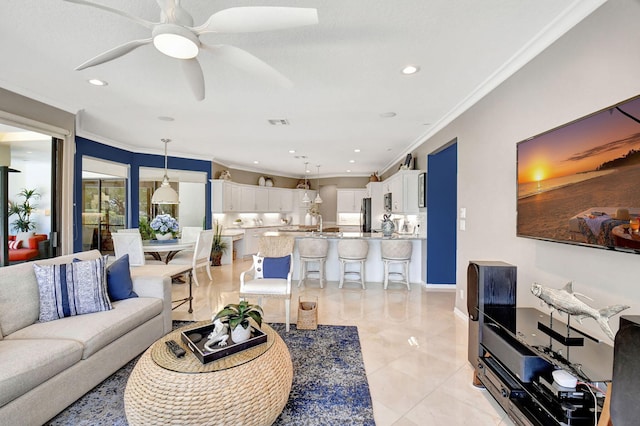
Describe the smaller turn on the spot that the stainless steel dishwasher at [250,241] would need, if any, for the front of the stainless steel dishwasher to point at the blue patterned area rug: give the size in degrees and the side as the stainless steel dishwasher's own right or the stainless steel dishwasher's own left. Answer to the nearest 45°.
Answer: approximately 45° to the stainless steel dishwasher's own right

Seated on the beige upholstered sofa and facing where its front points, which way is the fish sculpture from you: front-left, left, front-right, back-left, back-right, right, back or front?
front

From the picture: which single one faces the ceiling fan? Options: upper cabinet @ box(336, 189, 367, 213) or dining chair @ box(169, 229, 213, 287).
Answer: the upper cabinet

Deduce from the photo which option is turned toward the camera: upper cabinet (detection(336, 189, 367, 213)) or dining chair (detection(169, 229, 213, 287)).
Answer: the upper cabinet

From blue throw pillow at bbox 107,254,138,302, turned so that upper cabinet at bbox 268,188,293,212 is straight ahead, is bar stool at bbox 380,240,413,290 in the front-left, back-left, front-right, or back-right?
front-right

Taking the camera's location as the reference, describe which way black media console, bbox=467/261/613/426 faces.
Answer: facing the viewer and to the left of the viewer

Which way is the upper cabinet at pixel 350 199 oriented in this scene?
toward the camera

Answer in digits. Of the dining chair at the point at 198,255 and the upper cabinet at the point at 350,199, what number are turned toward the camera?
1

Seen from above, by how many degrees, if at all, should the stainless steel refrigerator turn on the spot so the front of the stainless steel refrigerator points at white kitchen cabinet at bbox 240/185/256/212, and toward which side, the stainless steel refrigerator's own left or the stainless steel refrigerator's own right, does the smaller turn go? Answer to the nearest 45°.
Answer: approximately 45° to the stainless steel refrigerator's own right

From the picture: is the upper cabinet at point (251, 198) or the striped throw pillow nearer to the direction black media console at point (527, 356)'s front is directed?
the striped throw pillow

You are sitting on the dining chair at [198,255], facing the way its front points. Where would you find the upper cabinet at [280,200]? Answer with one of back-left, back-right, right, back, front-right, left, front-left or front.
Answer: right

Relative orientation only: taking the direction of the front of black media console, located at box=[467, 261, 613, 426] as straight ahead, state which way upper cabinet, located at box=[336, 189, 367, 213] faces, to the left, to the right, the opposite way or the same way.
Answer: to the left

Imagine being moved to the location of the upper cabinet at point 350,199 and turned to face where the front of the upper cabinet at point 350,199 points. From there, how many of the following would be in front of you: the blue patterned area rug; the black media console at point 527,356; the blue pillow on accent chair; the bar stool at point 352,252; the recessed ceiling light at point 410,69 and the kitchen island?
6

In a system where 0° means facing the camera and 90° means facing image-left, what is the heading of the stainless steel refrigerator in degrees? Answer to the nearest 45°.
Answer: approximately 45°

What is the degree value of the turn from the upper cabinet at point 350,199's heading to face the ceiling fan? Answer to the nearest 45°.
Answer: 0° — it already faces it

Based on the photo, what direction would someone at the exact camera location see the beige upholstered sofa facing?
facing the viewer and to the right of the viewer
